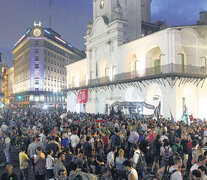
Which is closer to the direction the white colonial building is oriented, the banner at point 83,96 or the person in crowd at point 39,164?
the person in crowd

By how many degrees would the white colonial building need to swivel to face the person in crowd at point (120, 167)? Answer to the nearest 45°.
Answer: approximately 45° to its left

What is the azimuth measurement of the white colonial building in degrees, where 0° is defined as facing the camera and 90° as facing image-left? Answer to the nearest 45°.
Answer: approximately 45°

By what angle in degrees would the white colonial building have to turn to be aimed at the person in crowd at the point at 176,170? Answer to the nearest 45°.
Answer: approximately 45° to its left

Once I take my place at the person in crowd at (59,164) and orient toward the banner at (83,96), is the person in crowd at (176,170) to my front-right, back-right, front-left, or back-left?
back-right

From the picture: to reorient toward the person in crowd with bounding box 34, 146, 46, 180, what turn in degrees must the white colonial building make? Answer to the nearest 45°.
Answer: approximately 45° to its left

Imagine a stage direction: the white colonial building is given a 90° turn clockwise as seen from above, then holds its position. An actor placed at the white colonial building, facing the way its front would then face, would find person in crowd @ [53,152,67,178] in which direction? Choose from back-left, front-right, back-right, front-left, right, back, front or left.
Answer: back-left
